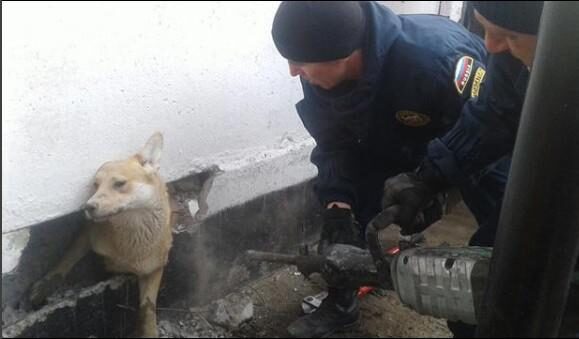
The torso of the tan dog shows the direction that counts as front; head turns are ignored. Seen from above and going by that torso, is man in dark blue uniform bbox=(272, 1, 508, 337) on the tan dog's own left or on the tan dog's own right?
on the tan dog's own left

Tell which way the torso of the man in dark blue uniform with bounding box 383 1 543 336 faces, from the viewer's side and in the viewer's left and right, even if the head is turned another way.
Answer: facing the viewer and to the left of the viewer

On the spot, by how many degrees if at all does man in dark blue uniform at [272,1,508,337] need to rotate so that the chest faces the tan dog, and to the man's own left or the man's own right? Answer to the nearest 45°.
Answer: approximately 45° to the man's own right

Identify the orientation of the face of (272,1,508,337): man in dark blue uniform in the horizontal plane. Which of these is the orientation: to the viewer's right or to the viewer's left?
to the viewer's left

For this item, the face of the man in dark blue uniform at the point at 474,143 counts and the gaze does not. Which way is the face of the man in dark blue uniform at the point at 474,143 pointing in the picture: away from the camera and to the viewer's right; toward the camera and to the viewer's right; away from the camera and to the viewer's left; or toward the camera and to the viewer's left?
toward the camera and to the viewer's left

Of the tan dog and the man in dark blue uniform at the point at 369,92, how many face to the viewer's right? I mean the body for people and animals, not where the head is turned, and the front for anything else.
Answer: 0

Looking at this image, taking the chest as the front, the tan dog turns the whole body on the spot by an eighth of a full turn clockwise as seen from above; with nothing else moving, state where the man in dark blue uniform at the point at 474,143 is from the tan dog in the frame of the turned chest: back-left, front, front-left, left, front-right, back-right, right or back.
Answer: back-left

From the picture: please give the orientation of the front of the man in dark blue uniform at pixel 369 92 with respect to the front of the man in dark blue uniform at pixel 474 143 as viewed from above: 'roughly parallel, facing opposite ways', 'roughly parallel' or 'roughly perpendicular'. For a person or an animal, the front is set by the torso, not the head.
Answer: roughly parallel
